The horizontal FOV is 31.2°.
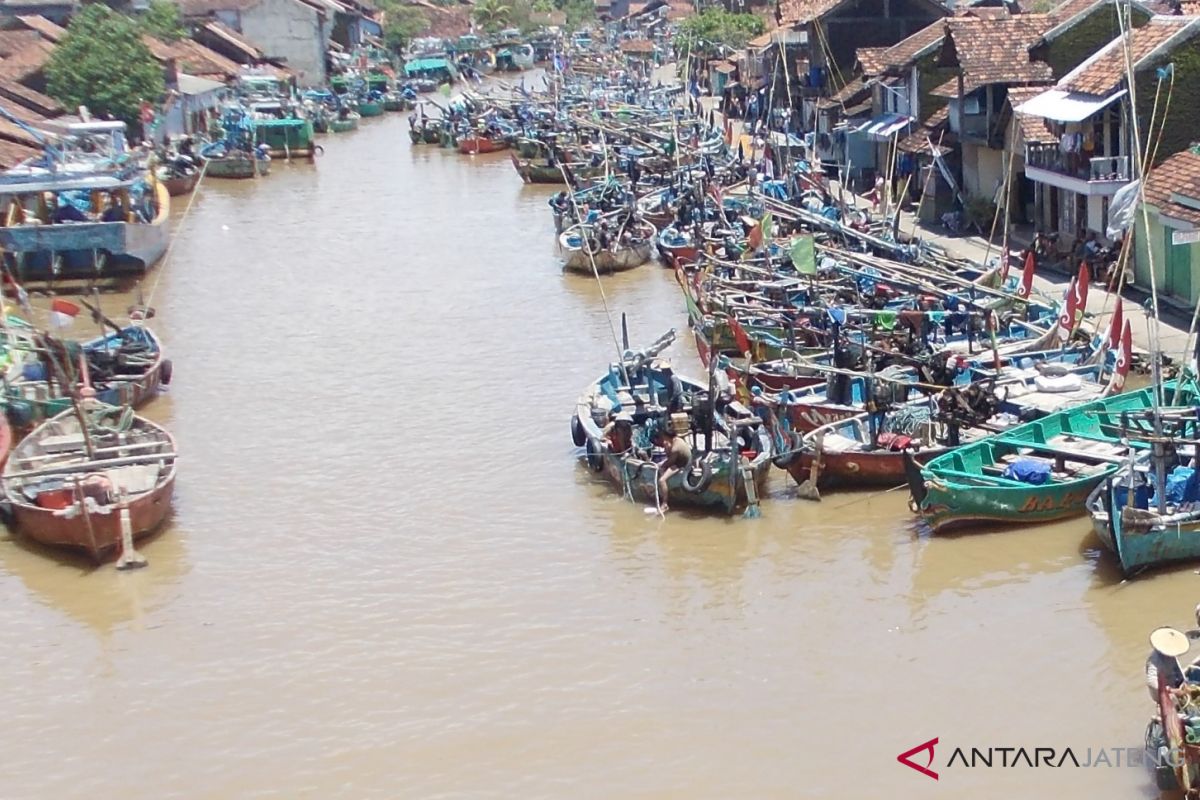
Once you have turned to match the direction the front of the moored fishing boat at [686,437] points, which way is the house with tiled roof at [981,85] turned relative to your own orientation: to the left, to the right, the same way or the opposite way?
to the left

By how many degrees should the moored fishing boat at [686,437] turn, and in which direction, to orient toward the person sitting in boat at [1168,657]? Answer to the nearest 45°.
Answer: approximately 135° to its left

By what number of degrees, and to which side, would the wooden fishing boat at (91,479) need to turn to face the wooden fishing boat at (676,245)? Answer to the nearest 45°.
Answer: approximately 45° to its right

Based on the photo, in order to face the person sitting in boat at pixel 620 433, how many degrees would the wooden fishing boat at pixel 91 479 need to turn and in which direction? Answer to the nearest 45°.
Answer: approximately 90° to its right

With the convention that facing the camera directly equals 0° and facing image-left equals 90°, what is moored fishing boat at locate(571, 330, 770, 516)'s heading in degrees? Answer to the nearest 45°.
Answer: approximately 135°

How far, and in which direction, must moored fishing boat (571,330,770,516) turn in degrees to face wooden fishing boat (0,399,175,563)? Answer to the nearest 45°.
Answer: approximately 45° to its left

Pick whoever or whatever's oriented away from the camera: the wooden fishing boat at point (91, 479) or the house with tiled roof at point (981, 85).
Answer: the wooden fishing boat

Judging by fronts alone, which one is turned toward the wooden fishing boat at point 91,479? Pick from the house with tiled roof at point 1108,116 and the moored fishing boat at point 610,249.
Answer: the house with tiled roof

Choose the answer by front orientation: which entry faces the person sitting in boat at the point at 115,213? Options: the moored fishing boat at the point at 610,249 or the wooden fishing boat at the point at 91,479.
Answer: the wooden fishing boat

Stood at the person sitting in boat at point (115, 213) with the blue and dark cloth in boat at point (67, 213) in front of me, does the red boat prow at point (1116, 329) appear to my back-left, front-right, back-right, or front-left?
back-left

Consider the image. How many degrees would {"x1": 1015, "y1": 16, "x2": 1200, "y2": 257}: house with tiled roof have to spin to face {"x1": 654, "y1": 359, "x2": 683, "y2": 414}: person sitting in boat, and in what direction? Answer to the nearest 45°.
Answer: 0° — it already faces them

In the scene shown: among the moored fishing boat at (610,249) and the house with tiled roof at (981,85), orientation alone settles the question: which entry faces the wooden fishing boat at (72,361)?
the house with tiled roof
